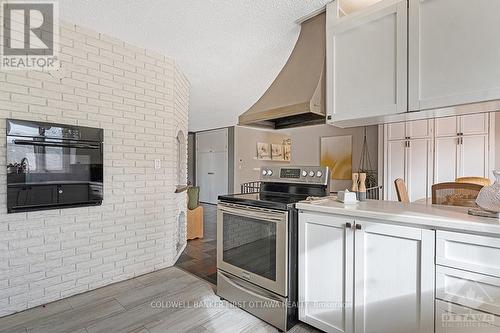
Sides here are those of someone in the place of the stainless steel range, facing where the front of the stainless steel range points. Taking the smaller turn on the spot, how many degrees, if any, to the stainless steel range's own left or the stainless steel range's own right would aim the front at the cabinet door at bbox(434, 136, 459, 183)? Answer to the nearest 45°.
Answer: approximately 180°

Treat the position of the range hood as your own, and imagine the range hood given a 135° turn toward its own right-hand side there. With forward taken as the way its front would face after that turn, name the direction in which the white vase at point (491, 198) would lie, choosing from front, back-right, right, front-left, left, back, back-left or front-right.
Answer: back-right

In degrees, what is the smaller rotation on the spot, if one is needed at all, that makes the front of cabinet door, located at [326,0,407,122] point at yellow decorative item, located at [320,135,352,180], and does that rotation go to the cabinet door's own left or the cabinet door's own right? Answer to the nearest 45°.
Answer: approximately 135° to the cabinet door's own right

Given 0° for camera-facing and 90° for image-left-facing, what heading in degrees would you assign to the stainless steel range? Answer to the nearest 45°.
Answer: approximately 45°

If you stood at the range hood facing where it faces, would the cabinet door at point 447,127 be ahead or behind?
behind

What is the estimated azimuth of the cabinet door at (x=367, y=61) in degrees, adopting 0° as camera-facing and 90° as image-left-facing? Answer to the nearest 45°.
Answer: approximately 45°

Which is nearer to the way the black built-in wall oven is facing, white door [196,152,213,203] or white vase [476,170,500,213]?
the white vase

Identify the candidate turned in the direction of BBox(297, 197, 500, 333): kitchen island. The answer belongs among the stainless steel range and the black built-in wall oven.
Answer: the black built-in wall oven
